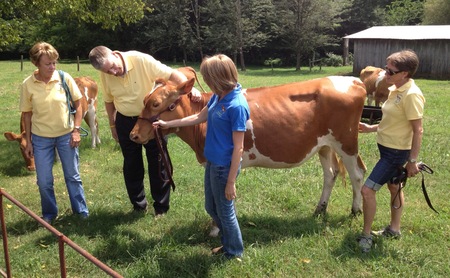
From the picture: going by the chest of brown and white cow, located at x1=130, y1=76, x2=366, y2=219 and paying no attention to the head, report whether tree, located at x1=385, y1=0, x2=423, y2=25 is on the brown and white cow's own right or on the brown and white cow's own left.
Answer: on the brown and white cow's own right

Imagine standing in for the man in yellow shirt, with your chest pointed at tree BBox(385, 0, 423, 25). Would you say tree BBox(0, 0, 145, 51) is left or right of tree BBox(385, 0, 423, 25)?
left

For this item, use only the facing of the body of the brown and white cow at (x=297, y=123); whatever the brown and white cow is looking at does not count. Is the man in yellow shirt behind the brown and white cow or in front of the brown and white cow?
in front

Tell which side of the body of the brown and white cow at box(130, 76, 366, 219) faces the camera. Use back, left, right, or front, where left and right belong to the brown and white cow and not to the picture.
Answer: left

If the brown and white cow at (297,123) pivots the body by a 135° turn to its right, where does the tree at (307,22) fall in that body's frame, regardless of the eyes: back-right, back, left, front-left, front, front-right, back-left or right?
front-left

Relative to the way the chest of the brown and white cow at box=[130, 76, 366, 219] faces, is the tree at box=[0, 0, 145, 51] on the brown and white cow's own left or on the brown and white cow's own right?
on the brown and white cow's own right

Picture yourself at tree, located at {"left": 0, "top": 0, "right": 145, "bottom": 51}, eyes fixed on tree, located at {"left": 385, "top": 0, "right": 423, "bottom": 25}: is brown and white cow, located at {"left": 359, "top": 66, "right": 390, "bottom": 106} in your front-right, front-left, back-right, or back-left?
front-right

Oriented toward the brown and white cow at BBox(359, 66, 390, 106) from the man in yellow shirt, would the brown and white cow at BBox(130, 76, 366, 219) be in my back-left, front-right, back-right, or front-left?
front-right
